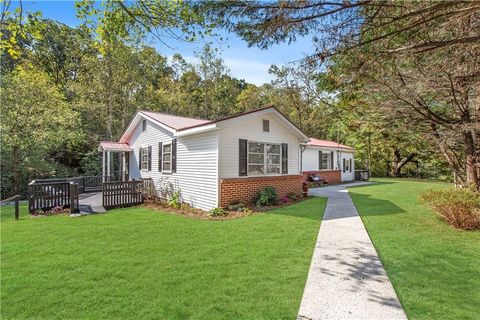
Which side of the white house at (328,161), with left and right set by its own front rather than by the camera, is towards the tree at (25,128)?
right

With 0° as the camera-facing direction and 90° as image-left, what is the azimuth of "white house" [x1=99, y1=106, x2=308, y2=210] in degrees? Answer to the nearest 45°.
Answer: approximately 315°

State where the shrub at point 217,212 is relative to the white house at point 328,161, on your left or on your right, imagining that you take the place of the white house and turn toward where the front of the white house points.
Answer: on your right

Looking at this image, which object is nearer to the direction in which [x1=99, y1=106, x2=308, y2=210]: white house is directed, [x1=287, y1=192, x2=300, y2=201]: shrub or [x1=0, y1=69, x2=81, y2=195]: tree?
the shrub

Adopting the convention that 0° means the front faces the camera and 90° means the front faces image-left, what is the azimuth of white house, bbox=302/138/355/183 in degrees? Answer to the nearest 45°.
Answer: approximately 315°

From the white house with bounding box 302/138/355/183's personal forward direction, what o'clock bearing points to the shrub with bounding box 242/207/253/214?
The shrub is roughly at 2 o'clock from the white house.

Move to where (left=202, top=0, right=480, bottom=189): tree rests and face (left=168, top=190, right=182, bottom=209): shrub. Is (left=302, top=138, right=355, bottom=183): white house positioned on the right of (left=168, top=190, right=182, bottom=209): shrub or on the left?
right

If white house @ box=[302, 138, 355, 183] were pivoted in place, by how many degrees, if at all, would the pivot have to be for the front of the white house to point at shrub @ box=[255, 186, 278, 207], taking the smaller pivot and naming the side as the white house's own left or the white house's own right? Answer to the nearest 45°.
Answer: approximately 45° to the white house's own right

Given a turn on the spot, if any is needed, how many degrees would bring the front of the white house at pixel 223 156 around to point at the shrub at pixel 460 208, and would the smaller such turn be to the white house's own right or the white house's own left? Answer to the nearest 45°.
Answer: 0° — it already faces it

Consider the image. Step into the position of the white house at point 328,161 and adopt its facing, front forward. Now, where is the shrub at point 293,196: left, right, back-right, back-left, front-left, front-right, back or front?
front-right

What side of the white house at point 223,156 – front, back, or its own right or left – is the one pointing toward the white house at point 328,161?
left
